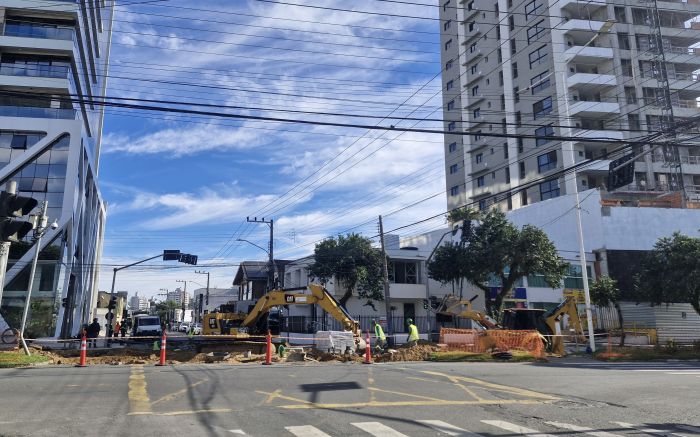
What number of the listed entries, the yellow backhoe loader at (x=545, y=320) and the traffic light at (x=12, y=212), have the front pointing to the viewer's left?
1

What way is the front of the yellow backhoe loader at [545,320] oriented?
to the viewer's left

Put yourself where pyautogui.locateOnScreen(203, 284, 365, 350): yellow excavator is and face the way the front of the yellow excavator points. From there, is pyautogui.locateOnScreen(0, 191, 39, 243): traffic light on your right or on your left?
on your right

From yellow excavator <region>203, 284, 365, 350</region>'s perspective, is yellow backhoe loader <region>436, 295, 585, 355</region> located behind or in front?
in front

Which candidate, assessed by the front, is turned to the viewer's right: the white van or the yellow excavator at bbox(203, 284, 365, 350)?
the yellow excavator

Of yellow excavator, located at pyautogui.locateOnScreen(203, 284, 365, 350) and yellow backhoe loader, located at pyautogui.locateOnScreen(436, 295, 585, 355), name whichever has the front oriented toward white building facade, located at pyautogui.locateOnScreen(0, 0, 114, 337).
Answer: yellow backhoe loader, located at pyautogui.locateOnScreen(436, 295, 585, 355)

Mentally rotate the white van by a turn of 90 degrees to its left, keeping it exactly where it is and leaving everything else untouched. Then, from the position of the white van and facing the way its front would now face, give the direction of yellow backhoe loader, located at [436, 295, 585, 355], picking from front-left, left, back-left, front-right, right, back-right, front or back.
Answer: front-right

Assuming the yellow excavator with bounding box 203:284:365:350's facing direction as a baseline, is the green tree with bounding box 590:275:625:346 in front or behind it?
in front

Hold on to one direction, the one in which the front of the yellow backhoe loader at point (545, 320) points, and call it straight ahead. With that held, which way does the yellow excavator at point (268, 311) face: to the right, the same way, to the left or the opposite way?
the opposite way

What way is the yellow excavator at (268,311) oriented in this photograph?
to the viewer's right

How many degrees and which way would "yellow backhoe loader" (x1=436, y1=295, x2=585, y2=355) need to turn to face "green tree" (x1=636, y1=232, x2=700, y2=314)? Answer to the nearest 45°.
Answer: approximately 135° to its right

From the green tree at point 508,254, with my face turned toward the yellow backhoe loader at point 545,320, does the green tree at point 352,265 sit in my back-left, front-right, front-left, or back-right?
back-right
